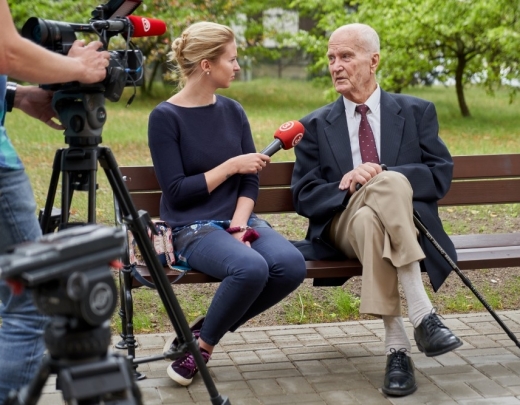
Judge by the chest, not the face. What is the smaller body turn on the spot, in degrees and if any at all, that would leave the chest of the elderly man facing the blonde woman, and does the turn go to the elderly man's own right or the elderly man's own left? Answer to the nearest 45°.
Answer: approximately 90° to the elderly man's own right

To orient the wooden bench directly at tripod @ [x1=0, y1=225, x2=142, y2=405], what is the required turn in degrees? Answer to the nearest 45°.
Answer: approximately 45° to its right

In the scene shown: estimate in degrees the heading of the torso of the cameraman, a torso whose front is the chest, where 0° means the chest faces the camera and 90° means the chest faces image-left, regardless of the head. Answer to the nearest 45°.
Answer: approximately 270°

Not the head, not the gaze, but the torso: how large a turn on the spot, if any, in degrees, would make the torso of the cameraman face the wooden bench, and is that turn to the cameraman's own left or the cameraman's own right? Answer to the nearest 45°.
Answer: approximately 45° to the cameraman's own left

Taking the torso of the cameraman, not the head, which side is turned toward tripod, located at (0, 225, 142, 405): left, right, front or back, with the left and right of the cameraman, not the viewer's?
right

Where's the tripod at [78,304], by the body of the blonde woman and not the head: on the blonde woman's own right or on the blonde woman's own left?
on the blonde woman's own right

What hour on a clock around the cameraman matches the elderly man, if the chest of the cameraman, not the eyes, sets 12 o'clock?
The elderly man is roughly at 11 o'clock from the cameraman.

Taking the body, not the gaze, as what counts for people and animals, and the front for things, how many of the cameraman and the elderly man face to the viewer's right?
1

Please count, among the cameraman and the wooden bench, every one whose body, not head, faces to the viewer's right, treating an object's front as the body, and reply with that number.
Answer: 1

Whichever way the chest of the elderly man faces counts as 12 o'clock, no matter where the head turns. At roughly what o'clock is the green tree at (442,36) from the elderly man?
The green tree is roughly at 6 o'clock from the elderly man.

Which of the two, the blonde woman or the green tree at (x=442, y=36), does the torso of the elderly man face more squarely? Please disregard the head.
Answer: the blonde woman

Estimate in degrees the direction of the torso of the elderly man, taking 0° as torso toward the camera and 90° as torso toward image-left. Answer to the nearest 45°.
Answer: approximately 0°

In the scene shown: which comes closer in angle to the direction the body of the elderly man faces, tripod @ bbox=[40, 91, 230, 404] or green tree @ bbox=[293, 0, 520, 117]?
the tripod
